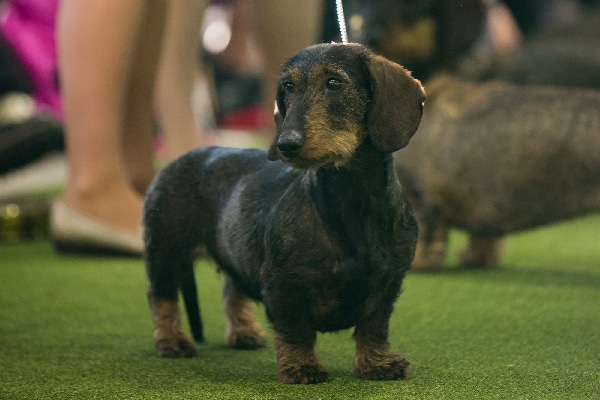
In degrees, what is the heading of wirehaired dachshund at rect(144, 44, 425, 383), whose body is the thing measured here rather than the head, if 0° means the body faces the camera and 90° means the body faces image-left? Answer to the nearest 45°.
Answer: approximately 315°

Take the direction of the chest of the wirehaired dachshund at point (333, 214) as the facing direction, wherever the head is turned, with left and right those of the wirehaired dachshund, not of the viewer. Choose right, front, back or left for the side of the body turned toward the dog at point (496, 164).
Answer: left
